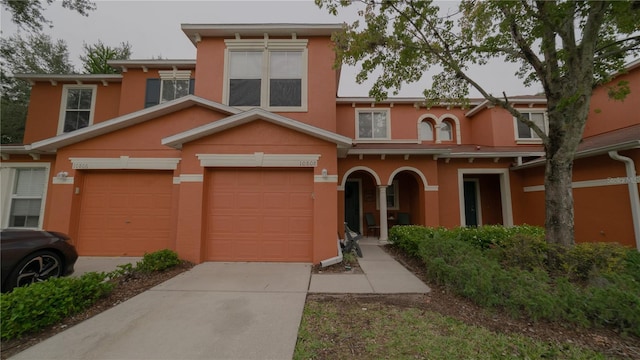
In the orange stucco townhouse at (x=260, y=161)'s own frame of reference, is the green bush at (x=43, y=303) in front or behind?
in front

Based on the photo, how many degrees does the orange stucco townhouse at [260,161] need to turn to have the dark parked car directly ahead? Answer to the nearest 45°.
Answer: approximately 45° to its right

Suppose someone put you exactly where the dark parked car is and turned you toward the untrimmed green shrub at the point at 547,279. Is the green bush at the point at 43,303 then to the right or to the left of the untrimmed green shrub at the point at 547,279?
right

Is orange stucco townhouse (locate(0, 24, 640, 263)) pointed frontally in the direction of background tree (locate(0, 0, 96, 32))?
no

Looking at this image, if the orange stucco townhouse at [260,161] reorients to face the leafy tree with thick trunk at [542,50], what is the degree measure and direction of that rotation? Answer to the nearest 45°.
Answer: approximately 90° to its left

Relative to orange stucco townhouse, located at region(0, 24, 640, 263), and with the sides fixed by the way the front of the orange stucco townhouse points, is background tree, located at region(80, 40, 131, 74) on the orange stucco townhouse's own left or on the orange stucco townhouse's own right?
on the orange stucco townhouse's own right

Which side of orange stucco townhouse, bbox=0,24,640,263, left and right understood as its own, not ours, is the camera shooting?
front

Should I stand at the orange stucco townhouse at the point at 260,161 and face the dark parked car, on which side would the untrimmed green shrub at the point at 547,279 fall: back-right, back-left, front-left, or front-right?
back-left

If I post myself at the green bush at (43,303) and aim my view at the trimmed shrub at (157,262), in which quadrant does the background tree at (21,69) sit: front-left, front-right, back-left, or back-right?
front-left

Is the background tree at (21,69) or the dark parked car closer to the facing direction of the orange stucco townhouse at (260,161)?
the dark parked car
